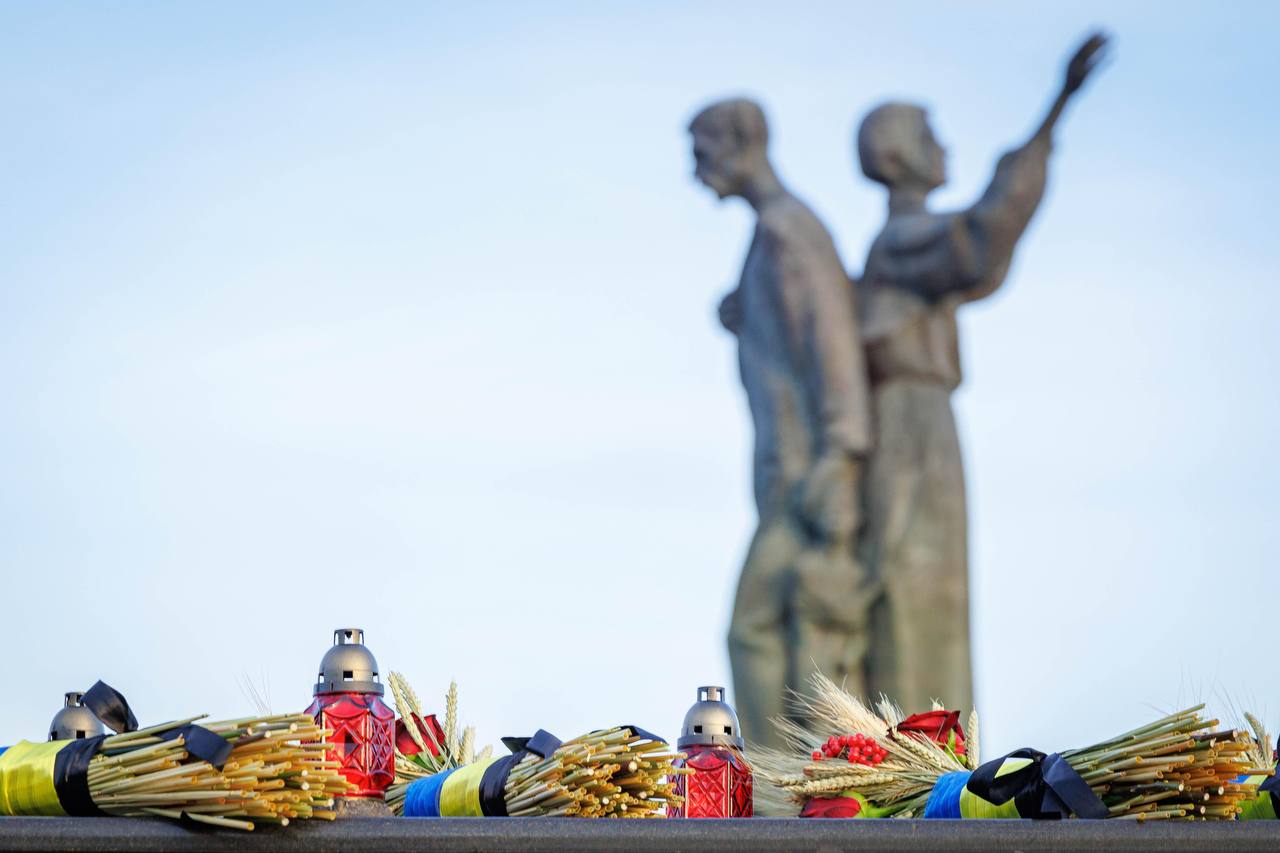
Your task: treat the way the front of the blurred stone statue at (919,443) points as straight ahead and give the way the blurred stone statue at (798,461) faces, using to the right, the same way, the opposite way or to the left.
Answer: the opposite way

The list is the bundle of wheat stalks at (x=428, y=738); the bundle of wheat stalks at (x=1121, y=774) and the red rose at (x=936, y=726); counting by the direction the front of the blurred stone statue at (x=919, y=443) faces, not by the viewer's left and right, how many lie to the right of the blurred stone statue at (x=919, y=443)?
3

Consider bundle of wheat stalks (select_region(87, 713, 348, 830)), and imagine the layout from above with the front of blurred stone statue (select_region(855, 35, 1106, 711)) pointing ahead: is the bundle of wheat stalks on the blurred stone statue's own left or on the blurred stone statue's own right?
on the blurred stone statue's own right

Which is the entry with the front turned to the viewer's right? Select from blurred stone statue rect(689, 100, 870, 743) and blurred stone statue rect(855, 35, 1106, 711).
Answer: blurred stone statue rect(855, 35, 1106, 711)

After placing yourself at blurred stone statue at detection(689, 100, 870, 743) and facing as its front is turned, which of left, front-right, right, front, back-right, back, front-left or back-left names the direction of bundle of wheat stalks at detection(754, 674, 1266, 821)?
left

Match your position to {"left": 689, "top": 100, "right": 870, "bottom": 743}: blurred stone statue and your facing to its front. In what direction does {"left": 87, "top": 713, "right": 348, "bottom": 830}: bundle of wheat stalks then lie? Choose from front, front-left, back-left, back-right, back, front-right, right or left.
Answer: left

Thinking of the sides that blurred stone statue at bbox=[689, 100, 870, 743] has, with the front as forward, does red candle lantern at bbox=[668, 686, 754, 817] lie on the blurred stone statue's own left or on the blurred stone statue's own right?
on the blurred stone statue's own left

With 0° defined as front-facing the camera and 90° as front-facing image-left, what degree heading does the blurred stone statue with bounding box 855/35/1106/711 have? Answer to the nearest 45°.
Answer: approximately 270°

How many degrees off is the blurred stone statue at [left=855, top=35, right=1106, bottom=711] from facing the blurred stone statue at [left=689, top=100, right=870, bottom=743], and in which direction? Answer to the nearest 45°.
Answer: approximately 180°

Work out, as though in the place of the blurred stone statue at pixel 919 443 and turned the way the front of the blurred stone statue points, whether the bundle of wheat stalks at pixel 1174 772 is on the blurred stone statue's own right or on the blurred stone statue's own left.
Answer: on the blurred stone statue's own right

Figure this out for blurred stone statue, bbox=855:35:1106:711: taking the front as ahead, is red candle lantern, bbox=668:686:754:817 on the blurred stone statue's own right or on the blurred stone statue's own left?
on the blurred stone statue's own right

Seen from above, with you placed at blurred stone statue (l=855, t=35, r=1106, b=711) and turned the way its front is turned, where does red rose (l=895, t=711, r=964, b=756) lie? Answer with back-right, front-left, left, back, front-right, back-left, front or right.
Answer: right

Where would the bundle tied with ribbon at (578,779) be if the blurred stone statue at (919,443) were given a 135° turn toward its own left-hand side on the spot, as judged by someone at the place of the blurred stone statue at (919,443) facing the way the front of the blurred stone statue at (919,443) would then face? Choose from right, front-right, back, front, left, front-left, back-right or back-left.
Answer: back-left

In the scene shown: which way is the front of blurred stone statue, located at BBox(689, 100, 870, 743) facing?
to the viewer's left
